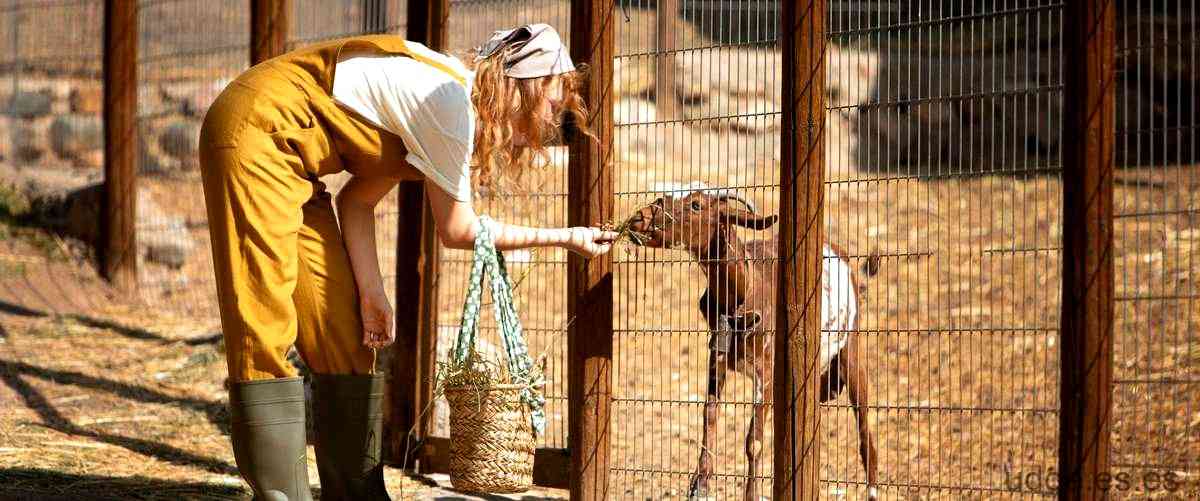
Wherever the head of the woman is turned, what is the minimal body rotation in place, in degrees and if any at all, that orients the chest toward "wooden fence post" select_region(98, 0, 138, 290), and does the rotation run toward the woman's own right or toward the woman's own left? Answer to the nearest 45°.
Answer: approximately 90° to the woman's own left

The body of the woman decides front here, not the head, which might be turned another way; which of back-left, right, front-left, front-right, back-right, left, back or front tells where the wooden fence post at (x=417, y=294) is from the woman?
left

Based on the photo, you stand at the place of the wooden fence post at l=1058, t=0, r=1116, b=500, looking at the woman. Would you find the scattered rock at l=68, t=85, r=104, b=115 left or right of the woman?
right

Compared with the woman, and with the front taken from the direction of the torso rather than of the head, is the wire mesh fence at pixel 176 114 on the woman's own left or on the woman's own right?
on the woman's own left

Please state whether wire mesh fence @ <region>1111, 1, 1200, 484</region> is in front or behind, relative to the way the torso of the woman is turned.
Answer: in front

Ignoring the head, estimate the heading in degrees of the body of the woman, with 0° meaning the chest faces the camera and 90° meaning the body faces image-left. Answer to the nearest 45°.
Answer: approximately 270°

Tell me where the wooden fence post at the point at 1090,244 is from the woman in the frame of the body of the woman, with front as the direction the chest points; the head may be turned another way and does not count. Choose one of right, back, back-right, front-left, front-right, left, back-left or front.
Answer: front

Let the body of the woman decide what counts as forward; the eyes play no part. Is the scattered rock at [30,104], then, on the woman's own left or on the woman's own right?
on the woman's own left

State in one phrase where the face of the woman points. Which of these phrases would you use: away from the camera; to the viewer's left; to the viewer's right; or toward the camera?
to the viewer's right

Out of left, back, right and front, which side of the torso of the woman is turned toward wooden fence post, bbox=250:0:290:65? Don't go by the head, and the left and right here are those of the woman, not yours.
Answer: left

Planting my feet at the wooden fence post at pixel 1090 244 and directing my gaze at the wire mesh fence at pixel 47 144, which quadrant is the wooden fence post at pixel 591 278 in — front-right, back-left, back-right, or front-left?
front-left

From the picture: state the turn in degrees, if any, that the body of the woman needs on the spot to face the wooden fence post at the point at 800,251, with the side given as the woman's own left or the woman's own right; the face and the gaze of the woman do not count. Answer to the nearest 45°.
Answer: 0° — they already face it
